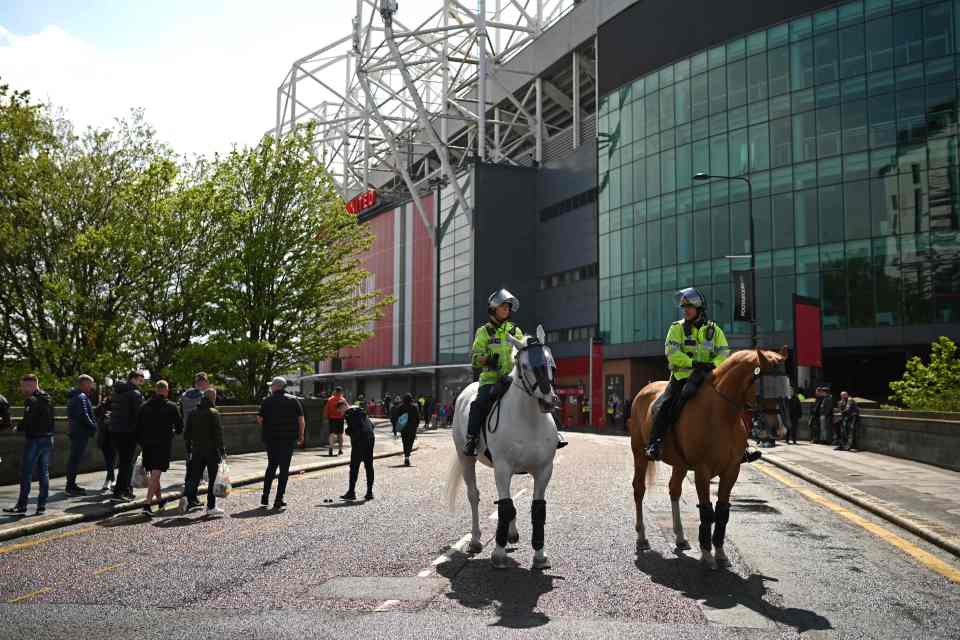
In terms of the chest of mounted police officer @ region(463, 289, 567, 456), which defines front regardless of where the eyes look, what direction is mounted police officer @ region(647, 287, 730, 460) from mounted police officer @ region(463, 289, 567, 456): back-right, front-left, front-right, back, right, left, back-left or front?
front-left

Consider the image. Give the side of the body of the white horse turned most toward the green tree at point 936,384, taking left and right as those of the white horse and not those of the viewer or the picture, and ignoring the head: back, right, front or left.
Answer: left

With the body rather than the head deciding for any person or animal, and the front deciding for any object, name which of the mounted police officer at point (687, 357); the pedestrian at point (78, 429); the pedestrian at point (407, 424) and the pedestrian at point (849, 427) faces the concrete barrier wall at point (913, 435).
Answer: the pedestrian at point (78, 429)

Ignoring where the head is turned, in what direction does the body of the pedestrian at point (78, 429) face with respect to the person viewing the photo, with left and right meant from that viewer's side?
facing to the right of the viewer

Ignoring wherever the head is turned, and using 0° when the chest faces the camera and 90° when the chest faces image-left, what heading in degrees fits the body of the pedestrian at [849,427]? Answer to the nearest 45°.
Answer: approximately 90°

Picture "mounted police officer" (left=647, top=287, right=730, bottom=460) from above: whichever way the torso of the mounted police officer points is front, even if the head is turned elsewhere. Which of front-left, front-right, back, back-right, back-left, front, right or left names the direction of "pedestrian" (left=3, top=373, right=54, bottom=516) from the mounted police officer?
back-right

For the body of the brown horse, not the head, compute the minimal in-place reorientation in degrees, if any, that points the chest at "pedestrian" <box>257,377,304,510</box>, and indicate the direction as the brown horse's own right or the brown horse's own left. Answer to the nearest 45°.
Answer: approximately 180°

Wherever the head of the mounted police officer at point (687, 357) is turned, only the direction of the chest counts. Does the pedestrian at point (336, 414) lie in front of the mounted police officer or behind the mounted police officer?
behind

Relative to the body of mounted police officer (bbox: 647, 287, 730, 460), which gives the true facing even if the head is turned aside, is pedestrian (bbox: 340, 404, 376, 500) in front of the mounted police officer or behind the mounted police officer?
behind
